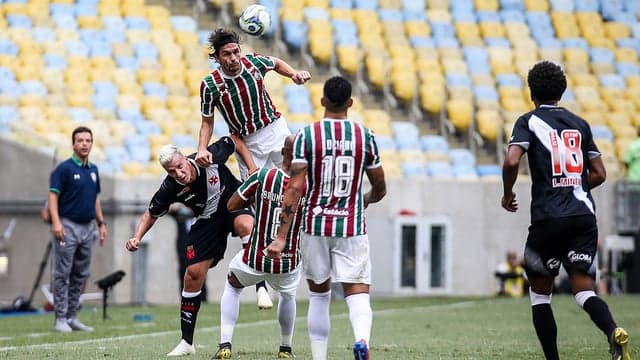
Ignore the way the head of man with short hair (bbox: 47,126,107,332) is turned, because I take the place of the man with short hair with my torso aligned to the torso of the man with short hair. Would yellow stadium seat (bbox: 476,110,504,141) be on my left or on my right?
on my left

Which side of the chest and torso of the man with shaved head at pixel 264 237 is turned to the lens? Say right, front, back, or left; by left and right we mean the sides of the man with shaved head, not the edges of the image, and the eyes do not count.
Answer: back

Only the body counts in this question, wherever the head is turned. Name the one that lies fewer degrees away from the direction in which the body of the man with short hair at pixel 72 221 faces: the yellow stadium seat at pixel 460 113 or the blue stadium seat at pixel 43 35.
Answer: the yellow stadium seat

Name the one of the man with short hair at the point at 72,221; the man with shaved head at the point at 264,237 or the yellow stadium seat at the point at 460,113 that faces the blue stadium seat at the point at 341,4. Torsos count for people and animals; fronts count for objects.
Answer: the man with shaved head at the point at 264,237

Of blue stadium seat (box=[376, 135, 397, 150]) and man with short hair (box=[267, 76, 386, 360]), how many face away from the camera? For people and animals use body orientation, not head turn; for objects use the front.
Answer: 1

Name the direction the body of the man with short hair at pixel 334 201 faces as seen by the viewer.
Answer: away from the camera

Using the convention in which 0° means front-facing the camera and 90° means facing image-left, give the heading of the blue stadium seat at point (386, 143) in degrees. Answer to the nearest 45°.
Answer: approximately 315°

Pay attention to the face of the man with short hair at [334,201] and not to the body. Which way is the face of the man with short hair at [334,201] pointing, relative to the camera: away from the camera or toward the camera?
away from the camera

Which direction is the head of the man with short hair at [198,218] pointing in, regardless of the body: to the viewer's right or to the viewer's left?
to the viewer's left

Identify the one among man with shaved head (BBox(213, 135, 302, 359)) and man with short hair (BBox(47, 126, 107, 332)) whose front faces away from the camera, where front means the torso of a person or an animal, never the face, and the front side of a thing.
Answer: man with shaved head (BBox(213, 135, 302, 359))
